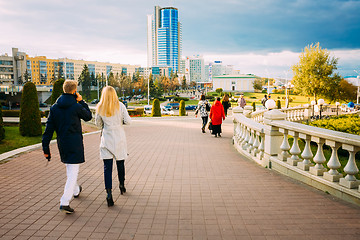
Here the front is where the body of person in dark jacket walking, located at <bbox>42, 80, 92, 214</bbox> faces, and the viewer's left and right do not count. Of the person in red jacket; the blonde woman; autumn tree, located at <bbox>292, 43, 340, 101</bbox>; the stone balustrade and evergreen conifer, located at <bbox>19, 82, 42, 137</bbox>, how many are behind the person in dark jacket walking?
0

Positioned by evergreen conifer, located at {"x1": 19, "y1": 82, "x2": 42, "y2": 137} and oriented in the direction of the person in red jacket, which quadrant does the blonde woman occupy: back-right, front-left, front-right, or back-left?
front-right

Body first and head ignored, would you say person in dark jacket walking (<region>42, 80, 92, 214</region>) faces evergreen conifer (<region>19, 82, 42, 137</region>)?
no

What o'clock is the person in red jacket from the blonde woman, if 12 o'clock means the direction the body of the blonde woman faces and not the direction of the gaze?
The person in red jacket is roughly at 1 o'clock from the blonde woman.

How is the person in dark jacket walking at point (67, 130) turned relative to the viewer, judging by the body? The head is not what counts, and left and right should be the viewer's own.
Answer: facing away from the viewer and to the right of the viewer

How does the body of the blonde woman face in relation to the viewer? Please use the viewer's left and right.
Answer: facing away from the viewer

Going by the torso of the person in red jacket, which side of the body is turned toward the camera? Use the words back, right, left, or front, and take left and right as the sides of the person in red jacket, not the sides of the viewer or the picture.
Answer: back

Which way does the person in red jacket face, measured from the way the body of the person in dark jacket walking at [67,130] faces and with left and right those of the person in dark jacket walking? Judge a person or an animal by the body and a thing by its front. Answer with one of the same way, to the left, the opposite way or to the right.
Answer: the same way

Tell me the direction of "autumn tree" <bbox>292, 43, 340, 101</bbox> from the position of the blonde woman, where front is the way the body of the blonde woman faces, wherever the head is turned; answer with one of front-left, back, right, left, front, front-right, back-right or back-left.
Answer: front-right

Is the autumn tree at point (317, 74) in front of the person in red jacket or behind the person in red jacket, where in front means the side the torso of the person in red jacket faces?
in front

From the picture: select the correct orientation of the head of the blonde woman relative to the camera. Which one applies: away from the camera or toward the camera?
away from the camera

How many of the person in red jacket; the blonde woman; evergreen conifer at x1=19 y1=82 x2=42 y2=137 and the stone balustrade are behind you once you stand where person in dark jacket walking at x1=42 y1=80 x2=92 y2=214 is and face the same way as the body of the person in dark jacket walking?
0

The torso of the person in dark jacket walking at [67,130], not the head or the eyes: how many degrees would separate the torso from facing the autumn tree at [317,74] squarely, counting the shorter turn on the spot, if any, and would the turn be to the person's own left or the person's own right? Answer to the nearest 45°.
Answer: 0° — they already face it
